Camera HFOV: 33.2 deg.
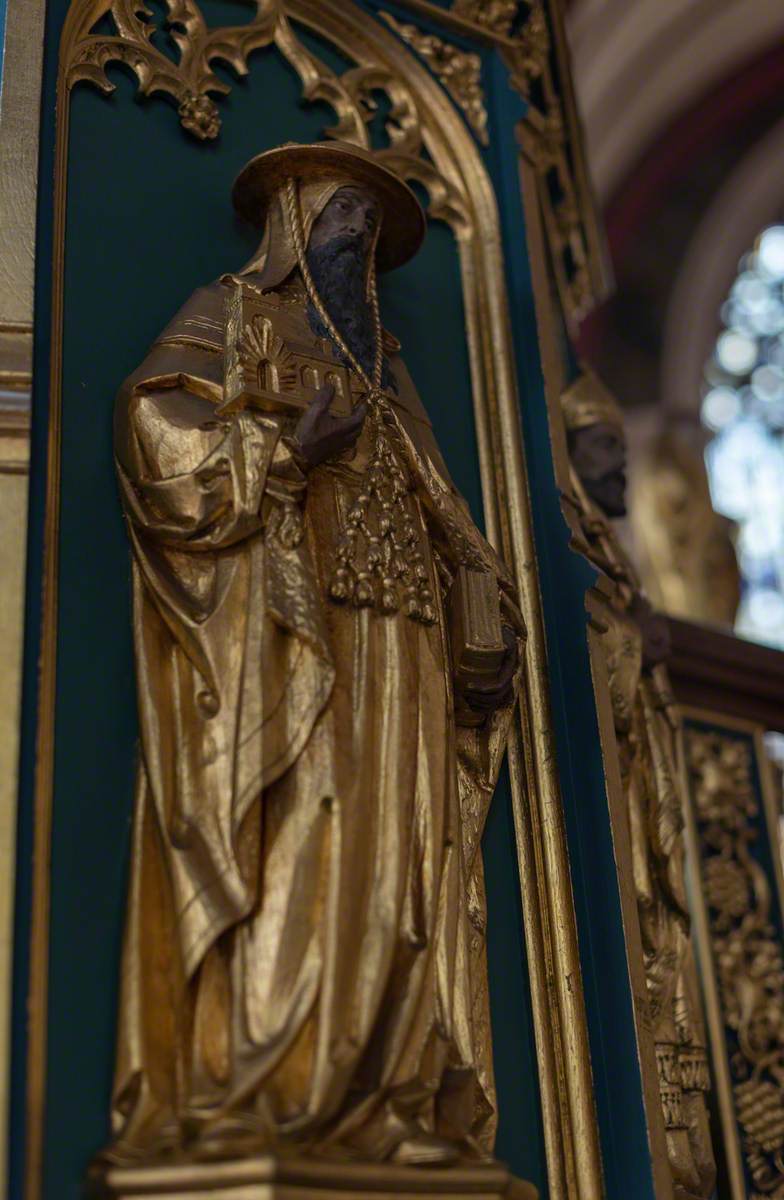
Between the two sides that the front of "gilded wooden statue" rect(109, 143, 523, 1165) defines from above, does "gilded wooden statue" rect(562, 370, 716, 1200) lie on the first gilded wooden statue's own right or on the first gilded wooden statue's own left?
on the first gilded wooden statue's own left

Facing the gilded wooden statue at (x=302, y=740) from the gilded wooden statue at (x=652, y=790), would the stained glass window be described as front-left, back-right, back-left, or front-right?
back-right
